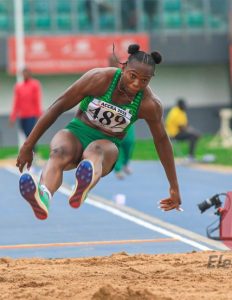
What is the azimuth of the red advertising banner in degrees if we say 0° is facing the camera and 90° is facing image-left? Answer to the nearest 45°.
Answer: approximately 0°

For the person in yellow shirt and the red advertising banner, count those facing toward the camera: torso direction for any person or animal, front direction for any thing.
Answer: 1

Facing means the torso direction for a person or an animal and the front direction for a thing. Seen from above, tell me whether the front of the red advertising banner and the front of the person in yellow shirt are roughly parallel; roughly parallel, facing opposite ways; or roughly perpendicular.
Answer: roughly perpendicular

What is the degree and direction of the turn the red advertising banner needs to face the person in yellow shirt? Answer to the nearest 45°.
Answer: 0° — it already faces them

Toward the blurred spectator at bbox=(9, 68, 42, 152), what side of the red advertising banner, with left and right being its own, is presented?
front
